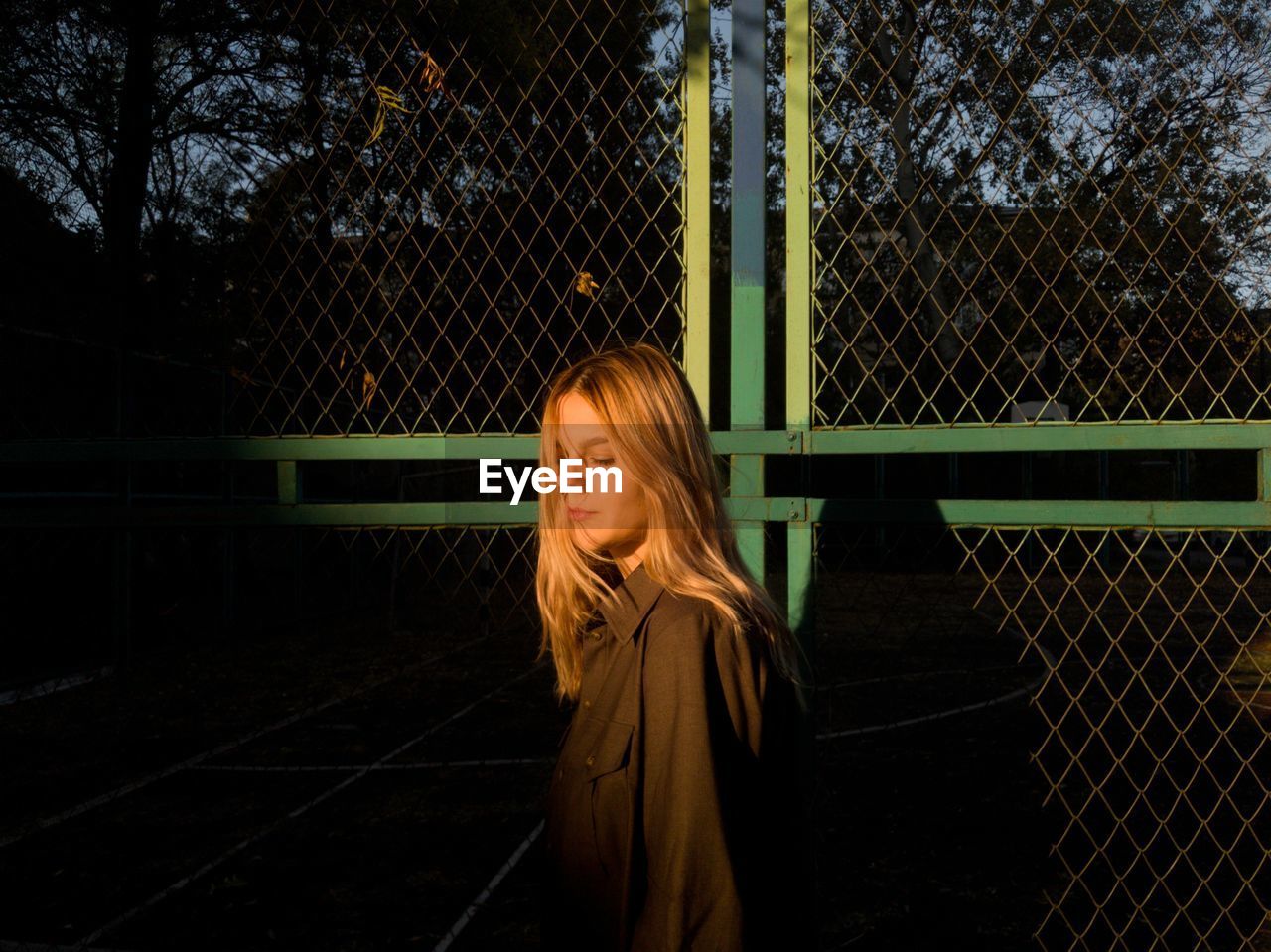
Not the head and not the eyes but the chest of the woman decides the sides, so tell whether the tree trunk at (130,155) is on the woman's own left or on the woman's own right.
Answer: on the woman's own right

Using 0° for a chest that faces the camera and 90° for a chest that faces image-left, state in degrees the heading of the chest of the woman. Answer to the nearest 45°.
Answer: approximately 45°
